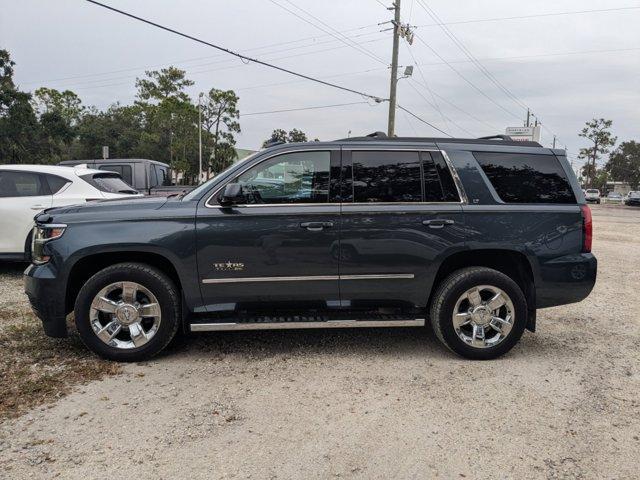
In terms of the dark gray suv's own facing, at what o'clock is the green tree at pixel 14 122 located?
The green tree is roughly at 2 o'clock from the dark gray suv.

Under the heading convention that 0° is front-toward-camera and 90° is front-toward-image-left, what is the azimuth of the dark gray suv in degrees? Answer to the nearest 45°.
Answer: approximately 90°

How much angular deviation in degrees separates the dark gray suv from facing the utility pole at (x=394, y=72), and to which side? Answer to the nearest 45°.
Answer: approximately 90° to its right

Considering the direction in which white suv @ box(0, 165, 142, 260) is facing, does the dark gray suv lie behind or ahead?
behind

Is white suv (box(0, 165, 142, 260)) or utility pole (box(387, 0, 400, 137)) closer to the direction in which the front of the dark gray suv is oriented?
the white suv

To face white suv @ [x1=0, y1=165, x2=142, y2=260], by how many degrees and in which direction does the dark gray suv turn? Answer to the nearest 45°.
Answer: approximately 45° to its right

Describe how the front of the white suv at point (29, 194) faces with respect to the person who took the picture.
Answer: facing away from the viewer and to the left of the viewer

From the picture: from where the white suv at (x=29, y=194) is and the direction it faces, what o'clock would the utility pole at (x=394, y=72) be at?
The utility pole is roughly at 3 o'clock from the white suv.
